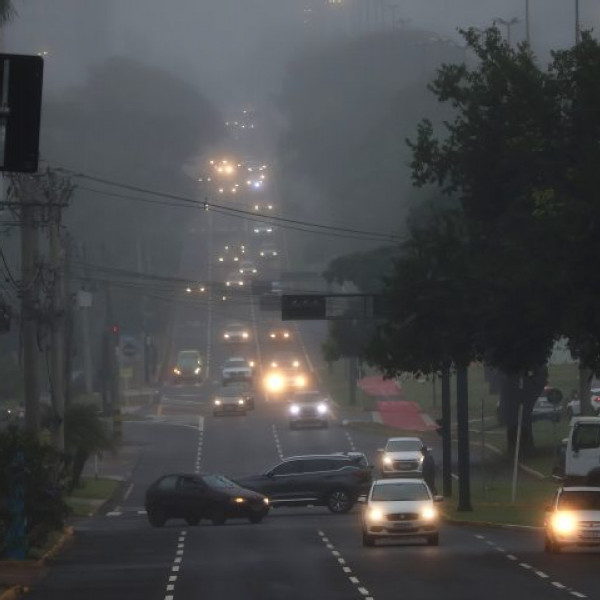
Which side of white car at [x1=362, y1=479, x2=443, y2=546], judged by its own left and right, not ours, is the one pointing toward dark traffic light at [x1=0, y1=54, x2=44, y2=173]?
front

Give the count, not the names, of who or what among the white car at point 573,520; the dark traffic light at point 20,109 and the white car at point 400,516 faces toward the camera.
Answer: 2

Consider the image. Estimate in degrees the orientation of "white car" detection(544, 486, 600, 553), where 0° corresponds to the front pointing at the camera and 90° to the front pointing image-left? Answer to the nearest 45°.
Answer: approximately 0°

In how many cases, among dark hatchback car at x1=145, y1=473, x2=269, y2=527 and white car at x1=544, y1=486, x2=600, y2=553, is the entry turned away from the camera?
0

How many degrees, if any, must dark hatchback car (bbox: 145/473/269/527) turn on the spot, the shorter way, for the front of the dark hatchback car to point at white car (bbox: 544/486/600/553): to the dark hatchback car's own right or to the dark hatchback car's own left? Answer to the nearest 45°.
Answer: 0° — it already faces it

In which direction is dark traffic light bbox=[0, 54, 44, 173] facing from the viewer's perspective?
away from the camera

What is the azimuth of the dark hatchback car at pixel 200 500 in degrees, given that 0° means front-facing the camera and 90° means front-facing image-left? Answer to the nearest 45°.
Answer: approximately 315°

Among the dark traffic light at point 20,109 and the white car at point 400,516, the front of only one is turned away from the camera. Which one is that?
the dark traffic light

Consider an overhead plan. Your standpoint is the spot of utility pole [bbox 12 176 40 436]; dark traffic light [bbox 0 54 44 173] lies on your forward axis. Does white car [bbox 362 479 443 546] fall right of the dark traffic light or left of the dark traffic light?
left

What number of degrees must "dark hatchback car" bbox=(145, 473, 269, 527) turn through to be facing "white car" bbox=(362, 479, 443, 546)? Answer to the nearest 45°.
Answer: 0° — it already faces it
